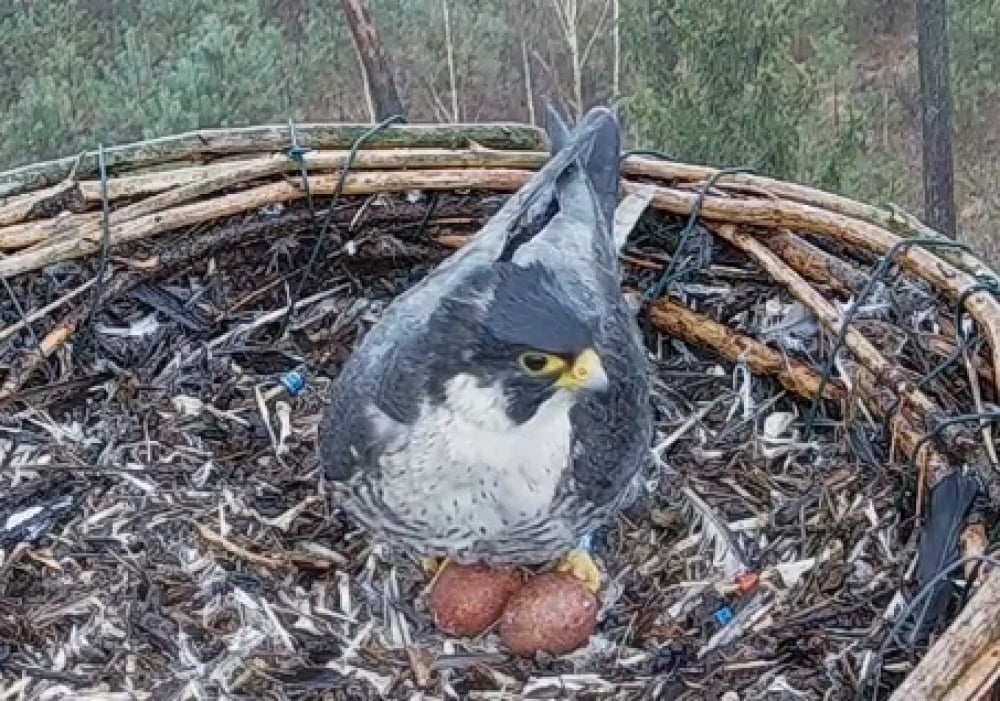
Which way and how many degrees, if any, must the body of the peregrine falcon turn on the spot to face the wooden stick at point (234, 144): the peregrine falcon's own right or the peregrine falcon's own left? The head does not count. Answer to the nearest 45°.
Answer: approximately 135° to the peregrine falcon's own right

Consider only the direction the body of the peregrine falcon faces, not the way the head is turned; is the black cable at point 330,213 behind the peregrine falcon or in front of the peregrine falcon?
behind

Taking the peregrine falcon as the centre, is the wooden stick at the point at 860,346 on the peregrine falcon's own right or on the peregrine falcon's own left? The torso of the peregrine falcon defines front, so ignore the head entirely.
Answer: on the peregrine falcon's own left

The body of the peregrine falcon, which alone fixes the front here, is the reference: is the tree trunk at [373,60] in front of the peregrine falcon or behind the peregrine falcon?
behind

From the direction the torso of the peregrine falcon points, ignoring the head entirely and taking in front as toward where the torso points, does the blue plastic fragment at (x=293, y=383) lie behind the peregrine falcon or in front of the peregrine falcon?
behind

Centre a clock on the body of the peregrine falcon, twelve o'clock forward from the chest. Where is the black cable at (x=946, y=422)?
The black cable is roughly at 9 o'clock from the peregrine falcon.

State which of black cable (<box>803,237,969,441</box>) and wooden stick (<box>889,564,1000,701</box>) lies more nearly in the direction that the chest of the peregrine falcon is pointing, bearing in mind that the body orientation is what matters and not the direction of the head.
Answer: the wooden stick

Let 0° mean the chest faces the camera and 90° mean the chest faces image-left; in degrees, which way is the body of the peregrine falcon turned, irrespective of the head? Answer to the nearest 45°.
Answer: approximately 0°

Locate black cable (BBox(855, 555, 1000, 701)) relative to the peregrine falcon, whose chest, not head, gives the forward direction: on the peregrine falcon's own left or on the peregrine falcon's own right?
on the peregrine falcon's own left
